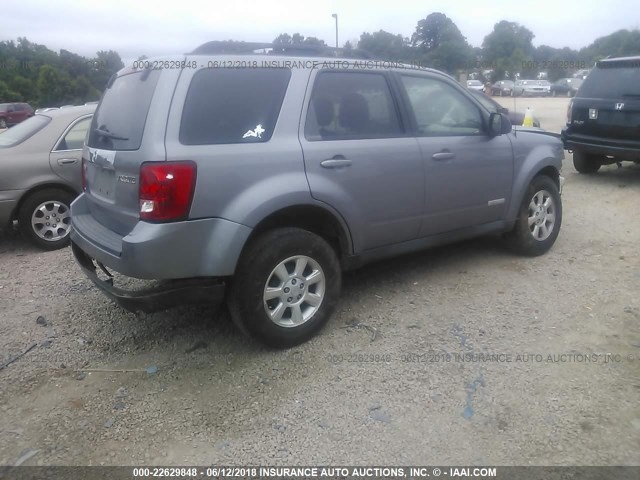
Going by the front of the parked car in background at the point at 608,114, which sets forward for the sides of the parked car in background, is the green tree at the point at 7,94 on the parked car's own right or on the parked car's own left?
on the parked car's own left

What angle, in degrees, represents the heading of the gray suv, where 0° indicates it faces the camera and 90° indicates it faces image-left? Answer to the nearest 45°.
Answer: approximately 225°

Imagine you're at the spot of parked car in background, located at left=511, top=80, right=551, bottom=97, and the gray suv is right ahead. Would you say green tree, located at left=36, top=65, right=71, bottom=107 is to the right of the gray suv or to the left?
right

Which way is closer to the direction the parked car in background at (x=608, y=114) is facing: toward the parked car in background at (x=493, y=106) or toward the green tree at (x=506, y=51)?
the green tree

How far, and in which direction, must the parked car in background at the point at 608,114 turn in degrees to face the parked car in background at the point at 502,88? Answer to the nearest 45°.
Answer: approximately 45° to its left
